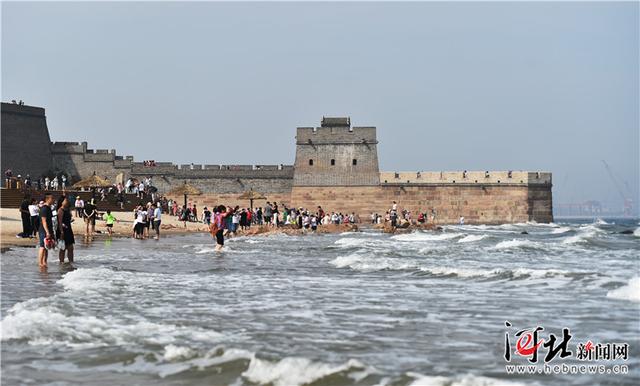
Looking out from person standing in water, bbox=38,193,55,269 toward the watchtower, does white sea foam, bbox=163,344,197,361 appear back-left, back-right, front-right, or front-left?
back-right

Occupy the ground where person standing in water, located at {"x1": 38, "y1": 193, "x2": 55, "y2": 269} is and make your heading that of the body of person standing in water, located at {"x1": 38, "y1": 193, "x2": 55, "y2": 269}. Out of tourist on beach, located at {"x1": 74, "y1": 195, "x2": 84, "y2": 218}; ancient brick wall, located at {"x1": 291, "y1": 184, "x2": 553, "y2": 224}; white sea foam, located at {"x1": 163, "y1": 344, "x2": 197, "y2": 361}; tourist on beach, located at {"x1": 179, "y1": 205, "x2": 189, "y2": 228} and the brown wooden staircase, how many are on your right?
1
